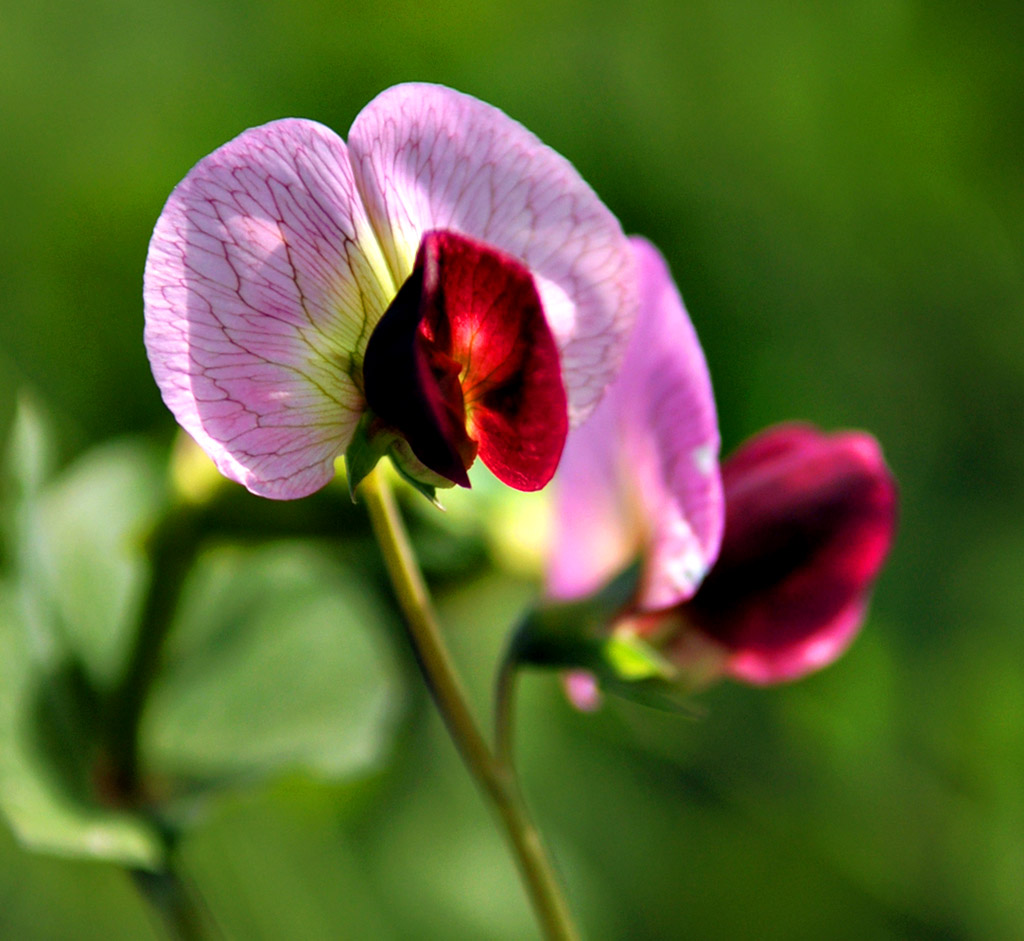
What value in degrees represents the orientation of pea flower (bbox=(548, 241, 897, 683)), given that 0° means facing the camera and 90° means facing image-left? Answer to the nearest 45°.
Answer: approximately 270°
